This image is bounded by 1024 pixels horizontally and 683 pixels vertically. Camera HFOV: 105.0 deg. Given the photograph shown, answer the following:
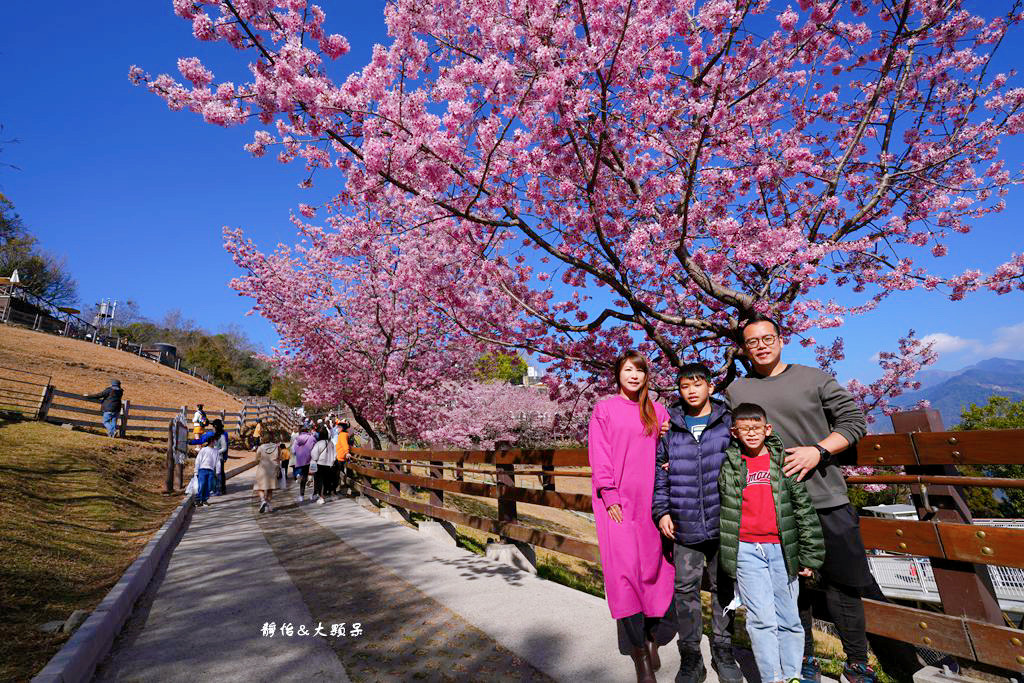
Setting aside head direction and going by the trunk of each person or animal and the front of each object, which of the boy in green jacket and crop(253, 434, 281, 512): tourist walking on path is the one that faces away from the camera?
the tourist walking on path

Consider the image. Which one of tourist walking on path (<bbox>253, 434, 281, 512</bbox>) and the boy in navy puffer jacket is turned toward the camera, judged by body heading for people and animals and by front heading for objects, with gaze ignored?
the boy in navy puffer jacket

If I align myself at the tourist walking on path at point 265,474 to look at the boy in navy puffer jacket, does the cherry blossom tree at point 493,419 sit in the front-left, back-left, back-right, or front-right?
back-left

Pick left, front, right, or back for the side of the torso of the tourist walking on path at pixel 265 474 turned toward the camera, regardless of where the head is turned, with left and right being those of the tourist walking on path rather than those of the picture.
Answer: back

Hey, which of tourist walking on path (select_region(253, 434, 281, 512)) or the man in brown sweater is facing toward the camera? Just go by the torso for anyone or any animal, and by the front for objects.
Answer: the man in brown sweater

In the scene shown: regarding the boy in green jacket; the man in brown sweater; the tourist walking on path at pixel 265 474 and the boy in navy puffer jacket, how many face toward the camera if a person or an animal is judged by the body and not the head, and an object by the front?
3

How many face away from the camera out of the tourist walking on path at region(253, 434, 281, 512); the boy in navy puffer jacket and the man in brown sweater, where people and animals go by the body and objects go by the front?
1

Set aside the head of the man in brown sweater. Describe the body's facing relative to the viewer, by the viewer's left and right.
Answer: facing the viewer

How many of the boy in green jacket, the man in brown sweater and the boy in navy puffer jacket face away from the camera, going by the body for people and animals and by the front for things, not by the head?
0

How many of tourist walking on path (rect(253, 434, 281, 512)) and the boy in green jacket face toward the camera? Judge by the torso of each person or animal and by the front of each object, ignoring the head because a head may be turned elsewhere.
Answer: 1

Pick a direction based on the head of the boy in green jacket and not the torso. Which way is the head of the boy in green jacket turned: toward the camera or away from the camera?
toward the camera

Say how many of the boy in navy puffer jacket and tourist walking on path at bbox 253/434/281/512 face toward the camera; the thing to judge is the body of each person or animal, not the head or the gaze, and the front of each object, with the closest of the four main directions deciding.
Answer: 1

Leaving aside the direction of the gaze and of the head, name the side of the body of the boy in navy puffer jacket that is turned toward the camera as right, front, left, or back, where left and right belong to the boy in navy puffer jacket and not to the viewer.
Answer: front
